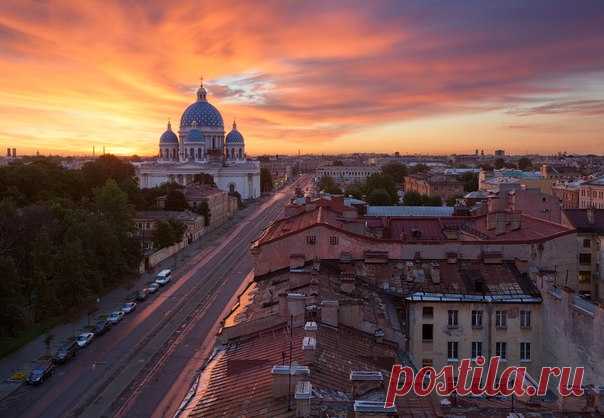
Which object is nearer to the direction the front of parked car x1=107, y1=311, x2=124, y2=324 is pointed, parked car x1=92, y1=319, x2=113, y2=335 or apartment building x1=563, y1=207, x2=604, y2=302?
the parked car

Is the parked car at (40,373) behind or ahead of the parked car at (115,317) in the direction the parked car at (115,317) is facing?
ahead

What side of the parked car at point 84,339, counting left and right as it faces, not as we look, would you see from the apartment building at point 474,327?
left

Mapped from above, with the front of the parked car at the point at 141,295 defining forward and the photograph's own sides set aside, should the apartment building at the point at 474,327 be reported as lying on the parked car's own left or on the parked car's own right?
on the parked car's own left

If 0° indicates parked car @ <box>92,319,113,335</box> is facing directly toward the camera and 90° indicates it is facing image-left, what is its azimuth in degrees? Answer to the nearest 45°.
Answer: approximately 45°

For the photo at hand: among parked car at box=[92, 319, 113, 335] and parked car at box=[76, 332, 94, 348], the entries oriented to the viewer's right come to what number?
0

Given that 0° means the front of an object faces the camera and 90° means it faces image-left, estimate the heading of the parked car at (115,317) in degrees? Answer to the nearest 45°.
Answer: approximately 45°

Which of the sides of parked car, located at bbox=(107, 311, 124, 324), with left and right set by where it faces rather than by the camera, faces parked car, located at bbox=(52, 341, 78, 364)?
front

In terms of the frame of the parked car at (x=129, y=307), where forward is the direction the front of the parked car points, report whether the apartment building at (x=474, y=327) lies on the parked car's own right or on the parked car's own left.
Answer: on the parked car's own left

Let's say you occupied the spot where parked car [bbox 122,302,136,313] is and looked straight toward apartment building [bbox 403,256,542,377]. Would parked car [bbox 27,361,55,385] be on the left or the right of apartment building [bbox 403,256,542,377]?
right

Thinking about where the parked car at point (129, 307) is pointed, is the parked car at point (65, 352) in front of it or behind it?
in front

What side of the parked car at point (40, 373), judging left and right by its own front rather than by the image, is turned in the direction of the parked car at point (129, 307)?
back

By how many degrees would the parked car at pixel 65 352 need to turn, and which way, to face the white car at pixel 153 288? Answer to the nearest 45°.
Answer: approximately 180°

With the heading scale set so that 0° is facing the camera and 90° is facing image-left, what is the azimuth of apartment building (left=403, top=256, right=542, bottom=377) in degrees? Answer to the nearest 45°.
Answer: approximately 0°
